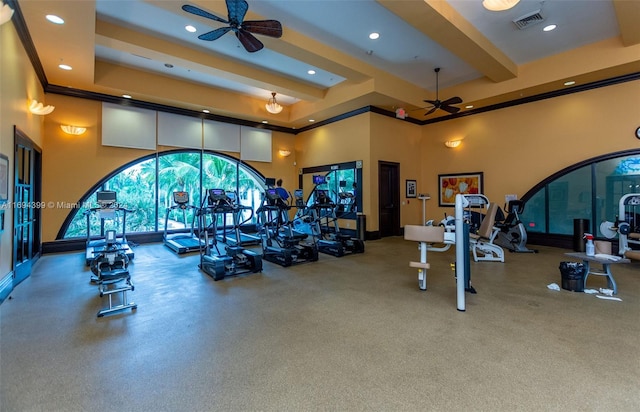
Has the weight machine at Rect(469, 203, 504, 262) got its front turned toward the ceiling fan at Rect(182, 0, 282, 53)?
yes

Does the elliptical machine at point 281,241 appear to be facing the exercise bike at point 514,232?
no

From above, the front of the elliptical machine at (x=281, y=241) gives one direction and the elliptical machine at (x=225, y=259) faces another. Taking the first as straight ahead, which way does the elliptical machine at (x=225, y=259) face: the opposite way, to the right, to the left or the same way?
the same way

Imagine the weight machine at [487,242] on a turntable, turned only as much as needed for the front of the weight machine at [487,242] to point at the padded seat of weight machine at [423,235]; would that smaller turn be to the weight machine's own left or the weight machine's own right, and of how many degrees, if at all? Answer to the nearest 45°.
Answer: approximately 45° to the weight machine's own left

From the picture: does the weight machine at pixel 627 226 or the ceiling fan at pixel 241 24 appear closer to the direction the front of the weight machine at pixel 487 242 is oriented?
the ceiling fan

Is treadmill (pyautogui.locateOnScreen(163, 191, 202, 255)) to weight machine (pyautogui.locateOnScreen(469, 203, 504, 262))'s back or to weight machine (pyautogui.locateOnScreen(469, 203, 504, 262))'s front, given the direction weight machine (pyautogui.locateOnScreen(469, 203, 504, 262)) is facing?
to the front

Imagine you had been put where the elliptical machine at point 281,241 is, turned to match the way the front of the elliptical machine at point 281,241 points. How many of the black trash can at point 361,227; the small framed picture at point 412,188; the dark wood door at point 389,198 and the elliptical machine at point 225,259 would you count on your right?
3

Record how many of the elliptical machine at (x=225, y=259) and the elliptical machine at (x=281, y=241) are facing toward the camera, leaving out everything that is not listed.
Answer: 0

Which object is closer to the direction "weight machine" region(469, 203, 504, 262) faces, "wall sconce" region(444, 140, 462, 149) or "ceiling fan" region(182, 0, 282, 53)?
the ceiling fan

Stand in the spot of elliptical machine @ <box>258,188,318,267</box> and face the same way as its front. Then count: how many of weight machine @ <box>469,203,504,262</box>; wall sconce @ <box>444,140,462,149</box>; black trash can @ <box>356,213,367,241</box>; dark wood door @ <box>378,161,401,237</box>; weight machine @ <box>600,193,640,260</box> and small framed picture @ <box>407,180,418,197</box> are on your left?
0

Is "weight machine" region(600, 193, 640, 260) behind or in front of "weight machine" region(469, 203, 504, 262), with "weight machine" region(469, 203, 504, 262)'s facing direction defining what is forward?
behind

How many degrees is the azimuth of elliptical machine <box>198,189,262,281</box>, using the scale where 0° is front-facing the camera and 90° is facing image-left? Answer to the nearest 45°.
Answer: approximately 135°

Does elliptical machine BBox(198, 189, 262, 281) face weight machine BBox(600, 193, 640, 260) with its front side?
no

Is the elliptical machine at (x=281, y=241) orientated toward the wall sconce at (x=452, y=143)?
no

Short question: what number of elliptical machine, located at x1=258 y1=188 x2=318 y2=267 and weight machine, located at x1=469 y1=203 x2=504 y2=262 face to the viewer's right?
0

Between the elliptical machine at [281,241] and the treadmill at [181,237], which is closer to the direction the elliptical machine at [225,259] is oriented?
the treadmill

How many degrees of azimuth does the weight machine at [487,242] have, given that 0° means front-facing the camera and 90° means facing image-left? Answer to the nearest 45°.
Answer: approximately 45°

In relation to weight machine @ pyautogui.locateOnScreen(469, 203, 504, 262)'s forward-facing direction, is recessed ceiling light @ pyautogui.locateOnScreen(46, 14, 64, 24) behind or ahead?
ahead
